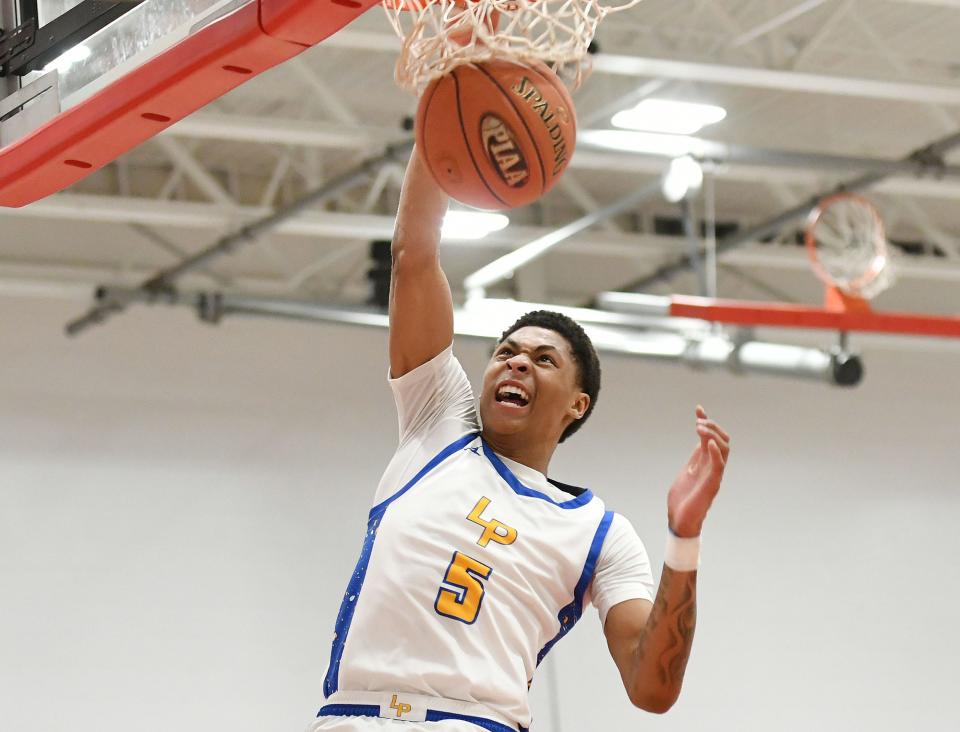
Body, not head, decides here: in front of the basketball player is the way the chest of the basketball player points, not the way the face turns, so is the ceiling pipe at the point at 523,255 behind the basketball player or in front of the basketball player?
behind

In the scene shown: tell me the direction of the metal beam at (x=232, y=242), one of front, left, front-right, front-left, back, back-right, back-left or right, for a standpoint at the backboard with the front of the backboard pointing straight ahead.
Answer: front-left

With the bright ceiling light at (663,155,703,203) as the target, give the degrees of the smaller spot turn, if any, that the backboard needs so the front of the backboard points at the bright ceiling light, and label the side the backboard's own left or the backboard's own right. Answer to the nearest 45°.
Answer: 0° — it already faces it

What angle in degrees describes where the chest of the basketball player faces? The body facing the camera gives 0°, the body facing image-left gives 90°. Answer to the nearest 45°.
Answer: approximately 0°

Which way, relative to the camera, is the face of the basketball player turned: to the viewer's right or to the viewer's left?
to the viewer's left

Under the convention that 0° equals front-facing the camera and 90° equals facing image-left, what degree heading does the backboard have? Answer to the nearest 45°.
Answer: approximately 225°

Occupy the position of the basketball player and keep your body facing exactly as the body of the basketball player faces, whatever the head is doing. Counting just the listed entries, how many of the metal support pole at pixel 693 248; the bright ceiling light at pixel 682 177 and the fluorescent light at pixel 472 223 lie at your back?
3

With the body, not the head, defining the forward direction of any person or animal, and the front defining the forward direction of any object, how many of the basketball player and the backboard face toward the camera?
1

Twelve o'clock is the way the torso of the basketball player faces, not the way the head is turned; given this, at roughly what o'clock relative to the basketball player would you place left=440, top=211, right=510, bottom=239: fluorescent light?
The fluorescent light is roughly at 6 o'clock from the basketball player.

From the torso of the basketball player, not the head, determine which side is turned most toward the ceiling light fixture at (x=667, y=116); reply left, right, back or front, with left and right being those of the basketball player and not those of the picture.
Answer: back

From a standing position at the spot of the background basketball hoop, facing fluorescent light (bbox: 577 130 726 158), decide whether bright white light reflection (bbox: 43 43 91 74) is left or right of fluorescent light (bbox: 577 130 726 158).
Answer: left
